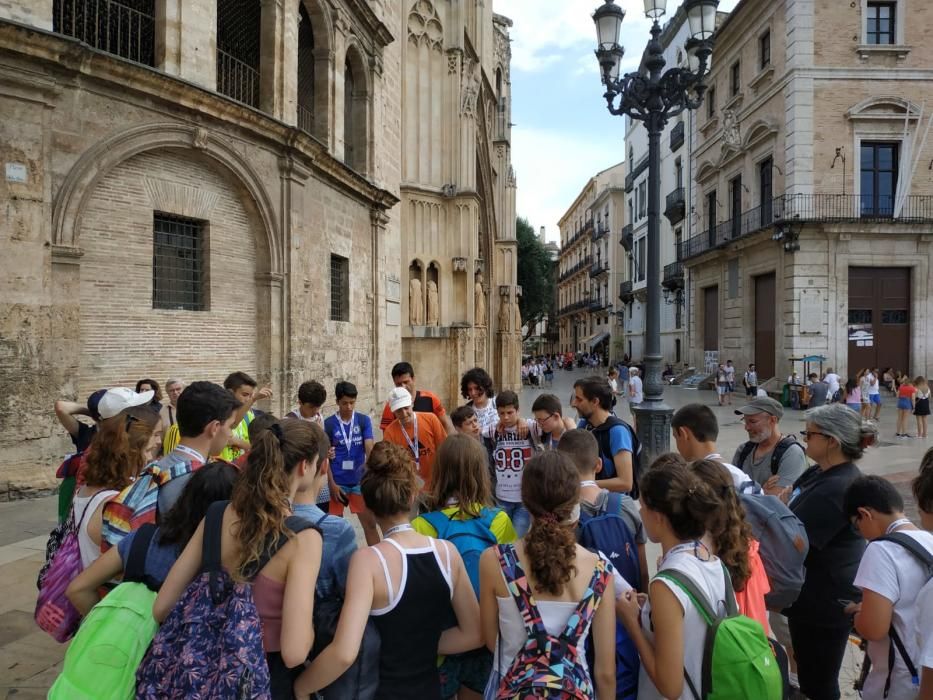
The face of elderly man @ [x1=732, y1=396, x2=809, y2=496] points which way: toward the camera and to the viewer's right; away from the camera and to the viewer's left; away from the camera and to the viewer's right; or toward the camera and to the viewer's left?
toward the camera and to the viewer's left

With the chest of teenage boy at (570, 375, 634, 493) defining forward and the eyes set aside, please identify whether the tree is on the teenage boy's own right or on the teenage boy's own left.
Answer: on the teenage boy's own right

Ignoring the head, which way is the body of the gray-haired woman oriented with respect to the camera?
to the viewer's left

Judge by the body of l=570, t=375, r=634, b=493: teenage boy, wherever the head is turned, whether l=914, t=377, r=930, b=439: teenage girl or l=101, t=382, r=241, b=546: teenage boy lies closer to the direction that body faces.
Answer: the teenage boy

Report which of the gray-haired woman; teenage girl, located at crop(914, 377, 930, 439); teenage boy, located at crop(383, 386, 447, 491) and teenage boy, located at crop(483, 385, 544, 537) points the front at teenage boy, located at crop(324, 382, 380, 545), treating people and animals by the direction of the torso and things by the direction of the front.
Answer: the gray-haired woman

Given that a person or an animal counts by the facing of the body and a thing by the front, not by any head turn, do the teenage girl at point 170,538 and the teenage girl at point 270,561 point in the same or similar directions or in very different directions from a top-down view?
same or similar directions

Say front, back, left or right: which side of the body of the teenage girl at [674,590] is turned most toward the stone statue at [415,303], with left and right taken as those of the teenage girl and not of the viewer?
front

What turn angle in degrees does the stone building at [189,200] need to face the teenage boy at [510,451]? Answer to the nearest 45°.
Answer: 0° — it already faces them

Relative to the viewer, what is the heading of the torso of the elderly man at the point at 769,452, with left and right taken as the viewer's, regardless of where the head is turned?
facing the viewer and to the left of the viewer

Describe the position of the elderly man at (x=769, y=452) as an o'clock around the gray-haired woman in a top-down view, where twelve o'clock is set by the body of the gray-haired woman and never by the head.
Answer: The elderly man is roughly at 2 o'clock from the gray-haired woman.

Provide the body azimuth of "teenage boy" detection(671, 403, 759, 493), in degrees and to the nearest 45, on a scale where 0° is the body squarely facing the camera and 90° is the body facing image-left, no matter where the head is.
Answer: approximately 135°

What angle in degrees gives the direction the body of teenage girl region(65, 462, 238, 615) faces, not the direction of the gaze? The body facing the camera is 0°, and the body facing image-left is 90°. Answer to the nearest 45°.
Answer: approximately 225°

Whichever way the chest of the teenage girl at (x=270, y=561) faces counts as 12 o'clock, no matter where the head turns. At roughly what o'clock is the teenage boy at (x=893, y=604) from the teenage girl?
The teenage boy is roughly at 2 o'clock from the teenage girl.

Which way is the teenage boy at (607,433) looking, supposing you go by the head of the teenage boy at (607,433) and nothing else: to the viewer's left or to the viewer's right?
to the viewer's left

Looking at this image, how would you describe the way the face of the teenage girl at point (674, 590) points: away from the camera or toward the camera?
away from the camera

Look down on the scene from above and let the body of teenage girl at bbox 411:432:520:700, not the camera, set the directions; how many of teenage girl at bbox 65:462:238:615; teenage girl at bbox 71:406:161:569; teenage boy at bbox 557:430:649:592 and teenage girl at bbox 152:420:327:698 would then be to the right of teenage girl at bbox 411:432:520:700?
1

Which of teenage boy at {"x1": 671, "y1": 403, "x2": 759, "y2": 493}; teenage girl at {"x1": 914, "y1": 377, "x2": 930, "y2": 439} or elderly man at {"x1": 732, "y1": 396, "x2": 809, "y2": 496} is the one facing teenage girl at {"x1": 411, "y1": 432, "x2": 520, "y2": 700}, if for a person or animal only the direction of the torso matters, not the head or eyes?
the elderly man

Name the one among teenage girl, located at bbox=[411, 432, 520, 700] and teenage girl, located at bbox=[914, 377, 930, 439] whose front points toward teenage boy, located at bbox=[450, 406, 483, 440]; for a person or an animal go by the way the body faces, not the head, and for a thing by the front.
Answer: teenage girl, located at bbox=[411, 432, 520, 700]

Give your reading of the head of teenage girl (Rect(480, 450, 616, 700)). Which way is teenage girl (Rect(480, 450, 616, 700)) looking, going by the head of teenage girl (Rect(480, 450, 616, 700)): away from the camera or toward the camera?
away from the camera

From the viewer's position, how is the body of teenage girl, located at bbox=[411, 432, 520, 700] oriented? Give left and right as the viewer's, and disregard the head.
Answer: facing away from the viewer

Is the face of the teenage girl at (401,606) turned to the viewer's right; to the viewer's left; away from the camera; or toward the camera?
away from the camera

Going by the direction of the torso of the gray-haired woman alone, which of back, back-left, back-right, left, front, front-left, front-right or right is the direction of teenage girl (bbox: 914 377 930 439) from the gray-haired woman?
right

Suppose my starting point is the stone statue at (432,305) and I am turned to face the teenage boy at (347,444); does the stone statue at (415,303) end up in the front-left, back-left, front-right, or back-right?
front-right

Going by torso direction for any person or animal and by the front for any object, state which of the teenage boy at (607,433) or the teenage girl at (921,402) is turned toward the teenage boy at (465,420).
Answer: the teenage boy at (607,433)

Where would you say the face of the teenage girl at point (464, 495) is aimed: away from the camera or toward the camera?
away from the camera

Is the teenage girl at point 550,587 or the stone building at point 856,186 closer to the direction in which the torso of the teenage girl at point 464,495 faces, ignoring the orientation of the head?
the stone building
